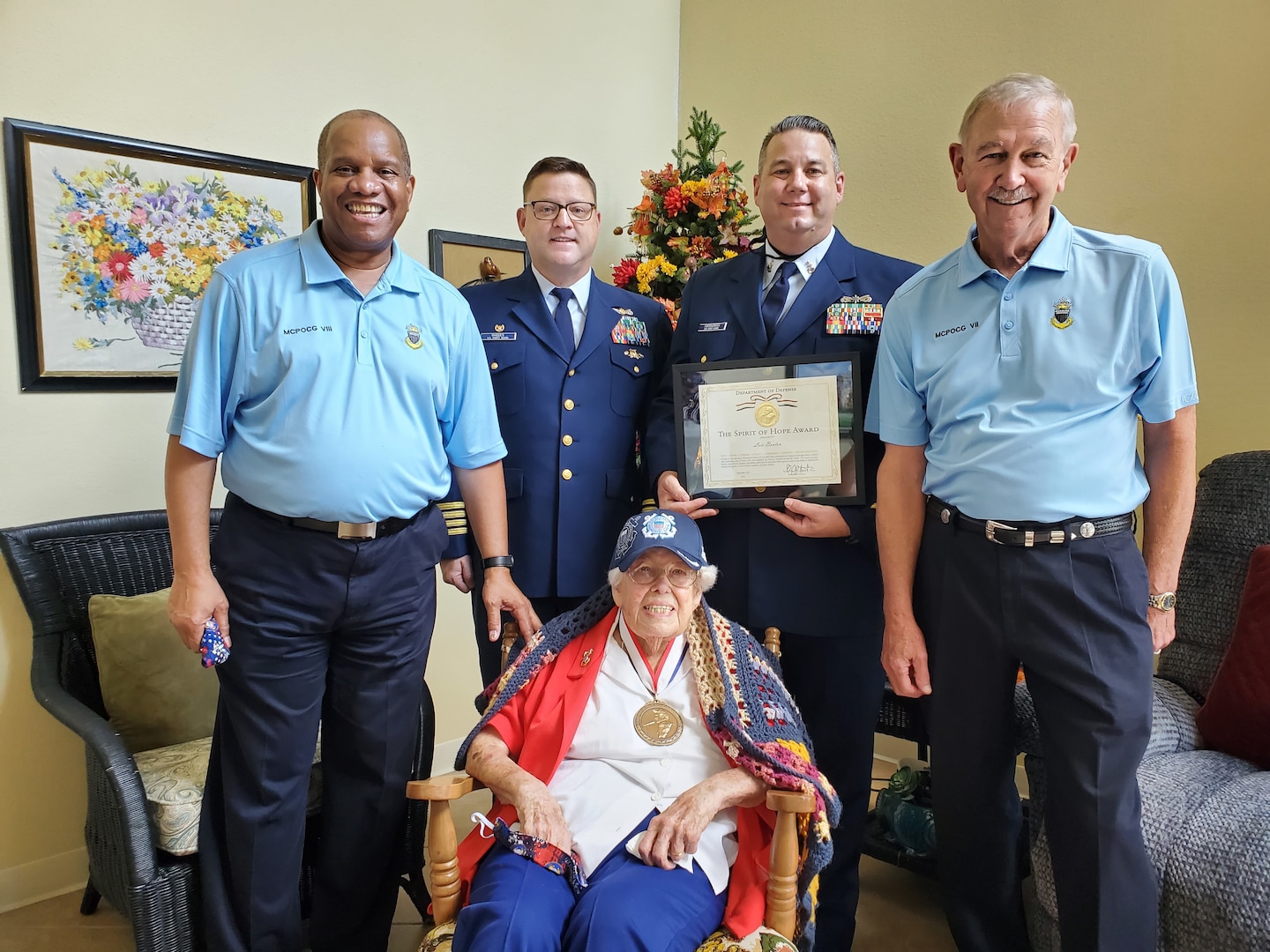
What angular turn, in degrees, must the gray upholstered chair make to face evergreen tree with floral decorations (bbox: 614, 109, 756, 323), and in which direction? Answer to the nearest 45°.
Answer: approximately 90° to its right

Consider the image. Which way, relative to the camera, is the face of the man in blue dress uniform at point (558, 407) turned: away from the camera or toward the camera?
toward the camera

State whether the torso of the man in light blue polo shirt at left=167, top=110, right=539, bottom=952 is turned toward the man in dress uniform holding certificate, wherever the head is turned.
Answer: no

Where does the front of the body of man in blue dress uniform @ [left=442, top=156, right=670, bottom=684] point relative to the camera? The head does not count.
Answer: toward the camera

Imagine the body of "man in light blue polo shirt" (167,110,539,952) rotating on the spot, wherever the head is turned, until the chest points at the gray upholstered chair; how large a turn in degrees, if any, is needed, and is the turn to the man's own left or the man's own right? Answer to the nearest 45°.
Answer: approximately 90° to the man's own left

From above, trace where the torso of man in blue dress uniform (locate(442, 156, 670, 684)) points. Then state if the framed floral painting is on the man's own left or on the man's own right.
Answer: on the man's own right

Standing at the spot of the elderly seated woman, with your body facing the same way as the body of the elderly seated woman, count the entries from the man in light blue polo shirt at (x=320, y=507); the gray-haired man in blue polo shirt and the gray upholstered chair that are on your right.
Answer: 1

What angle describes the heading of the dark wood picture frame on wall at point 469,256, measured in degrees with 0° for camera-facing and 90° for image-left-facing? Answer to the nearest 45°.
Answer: approximately 315°

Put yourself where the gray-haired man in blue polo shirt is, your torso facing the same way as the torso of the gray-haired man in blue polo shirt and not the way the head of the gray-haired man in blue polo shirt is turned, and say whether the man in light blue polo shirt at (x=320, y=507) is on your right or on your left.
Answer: on your right

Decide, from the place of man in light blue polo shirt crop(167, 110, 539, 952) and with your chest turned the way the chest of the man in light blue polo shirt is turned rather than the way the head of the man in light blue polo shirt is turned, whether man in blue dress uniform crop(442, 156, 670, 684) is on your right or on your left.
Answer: on your left

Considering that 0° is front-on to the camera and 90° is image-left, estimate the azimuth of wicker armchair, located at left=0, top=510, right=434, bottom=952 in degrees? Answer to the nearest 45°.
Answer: approximately 315°

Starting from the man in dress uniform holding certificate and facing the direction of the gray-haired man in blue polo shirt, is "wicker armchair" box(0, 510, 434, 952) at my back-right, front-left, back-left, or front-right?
back-right

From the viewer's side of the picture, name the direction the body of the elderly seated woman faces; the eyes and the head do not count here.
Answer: toward the camera

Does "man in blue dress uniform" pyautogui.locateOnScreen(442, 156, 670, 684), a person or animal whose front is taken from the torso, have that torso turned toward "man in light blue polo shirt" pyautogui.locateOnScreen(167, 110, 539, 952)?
no

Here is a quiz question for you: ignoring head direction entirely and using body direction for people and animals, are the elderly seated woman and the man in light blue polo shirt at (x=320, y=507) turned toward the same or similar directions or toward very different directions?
same or similar directions

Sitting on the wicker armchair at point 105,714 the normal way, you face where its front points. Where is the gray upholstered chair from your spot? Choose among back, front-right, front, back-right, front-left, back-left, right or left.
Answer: front

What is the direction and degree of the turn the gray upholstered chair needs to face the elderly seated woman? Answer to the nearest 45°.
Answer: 0° — it already faces them

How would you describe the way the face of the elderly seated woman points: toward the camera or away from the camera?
toward the camera

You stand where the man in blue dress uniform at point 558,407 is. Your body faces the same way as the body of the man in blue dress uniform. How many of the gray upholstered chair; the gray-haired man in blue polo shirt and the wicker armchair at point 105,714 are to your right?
1
